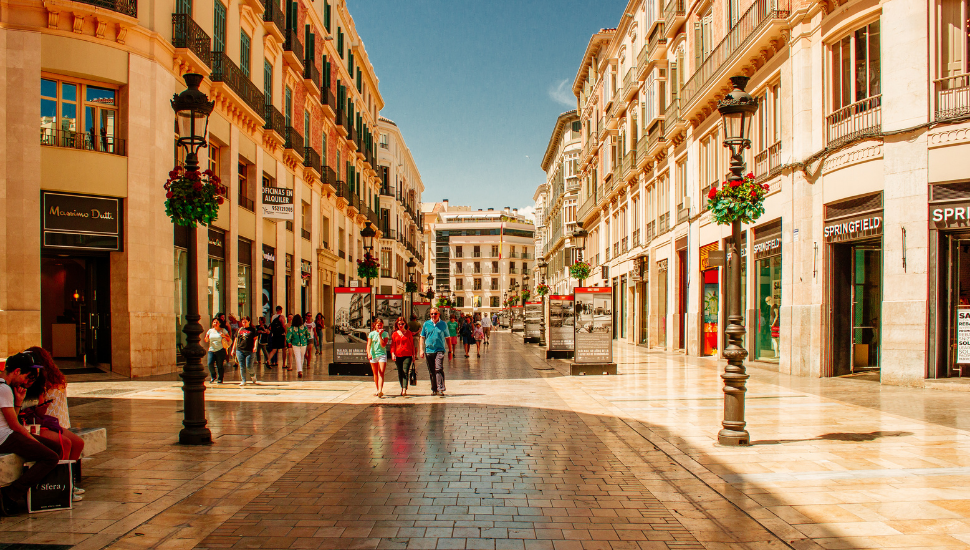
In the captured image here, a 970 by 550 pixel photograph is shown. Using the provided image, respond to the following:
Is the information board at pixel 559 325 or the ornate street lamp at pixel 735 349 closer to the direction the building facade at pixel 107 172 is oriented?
the ornate street lamp

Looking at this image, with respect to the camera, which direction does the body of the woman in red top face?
toward the camera

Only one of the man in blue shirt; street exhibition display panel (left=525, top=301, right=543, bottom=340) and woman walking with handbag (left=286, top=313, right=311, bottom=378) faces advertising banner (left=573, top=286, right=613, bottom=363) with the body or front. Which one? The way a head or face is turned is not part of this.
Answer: street exhibition display panel (left=525, top=301, right=543, bottom=340)

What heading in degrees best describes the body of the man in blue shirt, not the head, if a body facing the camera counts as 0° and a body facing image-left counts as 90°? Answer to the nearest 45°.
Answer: approximately 0°

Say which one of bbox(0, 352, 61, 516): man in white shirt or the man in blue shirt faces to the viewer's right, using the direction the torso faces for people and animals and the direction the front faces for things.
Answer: the man in white shirt

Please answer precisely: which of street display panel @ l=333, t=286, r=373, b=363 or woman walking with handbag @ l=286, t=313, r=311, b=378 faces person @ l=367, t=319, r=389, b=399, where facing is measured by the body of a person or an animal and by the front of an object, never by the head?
the street display panel

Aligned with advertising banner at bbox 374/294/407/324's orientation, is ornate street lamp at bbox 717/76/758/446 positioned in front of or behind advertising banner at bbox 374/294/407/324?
in front

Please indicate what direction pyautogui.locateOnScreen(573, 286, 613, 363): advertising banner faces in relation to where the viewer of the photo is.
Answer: facing the viewer
